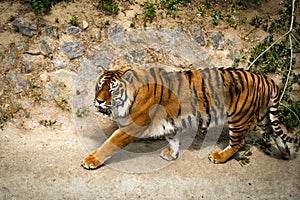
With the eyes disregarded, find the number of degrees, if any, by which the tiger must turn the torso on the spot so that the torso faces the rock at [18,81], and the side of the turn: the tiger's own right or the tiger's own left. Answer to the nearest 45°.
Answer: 0° — it already faces it

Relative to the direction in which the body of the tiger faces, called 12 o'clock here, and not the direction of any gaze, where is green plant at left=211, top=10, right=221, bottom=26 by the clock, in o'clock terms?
The green plant is roughly at 3 o'clock from the tiger.

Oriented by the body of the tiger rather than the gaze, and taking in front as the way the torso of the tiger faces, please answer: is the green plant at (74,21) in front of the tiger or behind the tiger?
in front

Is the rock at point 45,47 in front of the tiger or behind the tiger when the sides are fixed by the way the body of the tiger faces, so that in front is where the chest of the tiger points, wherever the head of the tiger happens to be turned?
in front

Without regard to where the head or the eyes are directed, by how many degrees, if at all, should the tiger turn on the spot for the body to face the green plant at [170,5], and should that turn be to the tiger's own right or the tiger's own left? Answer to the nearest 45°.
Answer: approximately 90° to the tiger's own right

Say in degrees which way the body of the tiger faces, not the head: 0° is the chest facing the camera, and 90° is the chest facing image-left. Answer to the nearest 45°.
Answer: approximately 90°

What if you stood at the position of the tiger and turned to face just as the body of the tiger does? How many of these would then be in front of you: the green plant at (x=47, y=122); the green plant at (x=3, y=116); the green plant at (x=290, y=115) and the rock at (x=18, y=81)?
3

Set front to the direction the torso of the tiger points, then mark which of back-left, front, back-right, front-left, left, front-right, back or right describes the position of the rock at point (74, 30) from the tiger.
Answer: front-right

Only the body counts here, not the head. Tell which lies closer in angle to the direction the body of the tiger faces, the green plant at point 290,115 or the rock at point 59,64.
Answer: the rock

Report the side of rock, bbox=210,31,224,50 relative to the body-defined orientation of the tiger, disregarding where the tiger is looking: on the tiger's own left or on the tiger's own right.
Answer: on the tiger's own right

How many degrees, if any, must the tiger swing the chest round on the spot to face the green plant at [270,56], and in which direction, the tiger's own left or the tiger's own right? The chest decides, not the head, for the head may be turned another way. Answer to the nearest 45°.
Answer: approximately 135° to the tiger's own right

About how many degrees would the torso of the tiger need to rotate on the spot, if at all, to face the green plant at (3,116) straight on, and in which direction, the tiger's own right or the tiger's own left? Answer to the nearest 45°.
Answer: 0° — it already faces it

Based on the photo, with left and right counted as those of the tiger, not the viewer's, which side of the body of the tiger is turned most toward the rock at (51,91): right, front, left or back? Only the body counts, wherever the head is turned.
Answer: front
